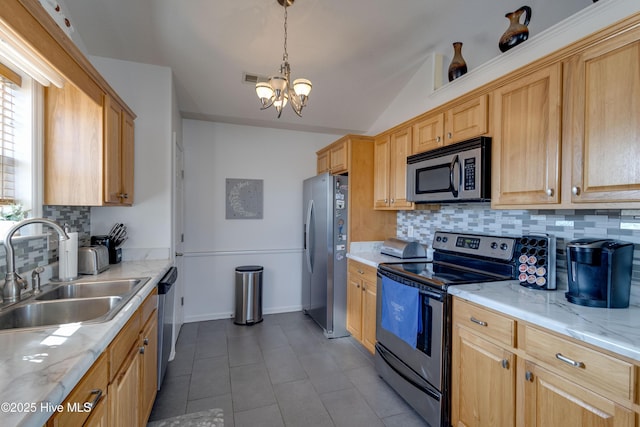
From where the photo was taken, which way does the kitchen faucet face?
to the viewer's right

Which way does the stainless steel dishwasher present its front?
to the viewer's right

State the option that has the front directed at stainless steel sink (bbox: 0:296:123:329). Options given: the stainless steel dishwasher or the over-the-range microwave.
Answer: the over-the-range microwave

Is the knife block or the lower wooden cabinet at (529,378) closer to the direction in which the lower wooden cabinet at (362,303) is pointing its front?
the knife block

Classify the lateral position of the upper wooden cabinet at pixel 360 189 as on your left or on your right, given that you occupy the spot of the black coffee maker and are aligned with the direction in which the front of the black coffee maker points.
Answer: on your right

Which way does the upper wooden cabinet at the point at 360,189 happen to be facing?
to the viewer's left

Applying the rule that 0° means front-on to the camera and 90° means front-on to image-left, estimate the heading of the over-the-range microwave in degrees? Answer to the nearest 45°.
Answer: approximately 45°

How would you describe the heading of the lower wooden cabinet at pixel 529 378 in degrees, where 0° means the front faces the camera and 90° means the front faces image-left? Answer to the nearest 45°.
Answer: approximately 45°

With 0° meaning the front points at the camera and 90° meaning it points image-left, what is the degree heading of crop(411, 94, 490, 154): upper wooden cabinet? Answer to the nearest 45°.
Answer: approximately 45°

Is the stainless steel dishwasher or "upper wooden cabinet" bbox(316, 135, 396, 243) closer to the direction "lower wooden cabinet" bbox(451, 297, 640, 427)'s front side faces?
the stainless steel dishwasher

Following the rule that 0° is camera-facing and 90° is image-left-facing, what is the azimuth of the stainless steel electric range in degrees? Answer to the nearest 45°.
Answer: approximately 45°
